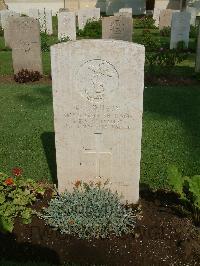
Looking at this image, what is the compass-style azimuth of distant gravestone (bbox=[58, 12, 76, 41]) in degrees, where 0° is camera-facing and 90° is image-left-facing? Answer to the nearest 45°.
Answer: approximately 0°

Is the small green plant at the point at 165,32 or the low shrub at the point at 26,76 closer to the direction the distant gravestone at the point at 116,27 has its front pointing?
the low shrub

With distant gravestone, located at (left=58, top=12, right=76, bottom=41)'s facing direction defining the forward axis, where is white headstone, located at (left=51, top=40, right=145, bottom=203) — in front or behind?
in front

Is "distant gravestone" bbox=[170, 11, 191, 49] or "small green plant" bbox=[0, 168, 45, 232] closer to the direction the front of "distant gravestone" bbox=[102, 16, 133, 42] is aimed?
the small green plant

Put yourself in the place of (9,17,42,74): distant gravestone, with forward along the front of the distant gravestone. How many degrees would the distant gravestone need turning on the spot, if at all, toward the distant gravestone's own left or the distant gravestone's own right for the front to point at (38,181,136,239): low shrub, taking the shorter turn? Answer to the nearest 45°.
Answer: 0° — it already faces it

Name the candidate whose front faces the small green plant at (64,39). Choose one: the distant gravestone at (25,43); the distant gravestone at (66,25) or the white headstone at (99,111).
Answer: the distant gravestone at (66,25)

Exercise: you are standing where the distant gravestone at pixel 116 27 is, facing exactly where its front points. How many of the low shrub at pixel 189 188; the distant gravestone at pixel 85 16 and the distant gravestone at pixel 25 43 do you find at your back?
1

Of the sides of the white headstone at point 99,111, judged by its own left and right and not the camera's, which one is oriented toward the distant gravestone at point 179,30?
back
